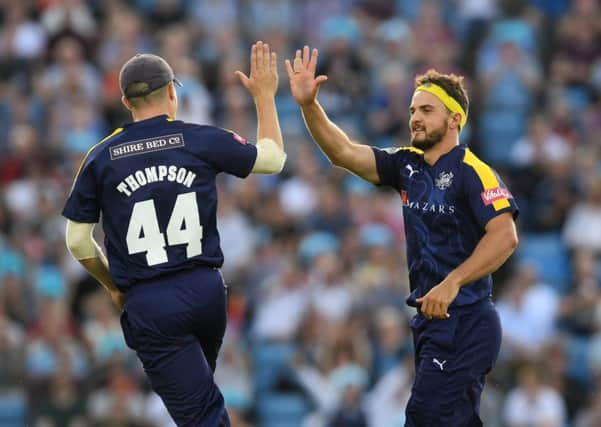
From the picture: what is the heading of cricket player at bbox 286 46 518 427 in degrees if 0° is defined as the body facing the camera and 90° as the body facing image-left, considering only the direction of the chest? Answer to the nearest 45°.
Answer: approximately 45°

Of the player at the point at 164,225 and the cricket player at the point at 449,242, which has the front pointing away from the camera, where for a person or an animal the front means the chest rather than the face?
the player

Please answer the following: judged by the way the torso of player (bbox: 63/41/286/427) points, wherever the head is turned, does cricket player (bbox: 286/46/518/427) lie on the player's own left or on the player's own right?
on the player's own right

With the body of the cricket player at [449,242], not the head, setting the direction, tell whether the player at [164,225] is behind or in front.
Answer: in front

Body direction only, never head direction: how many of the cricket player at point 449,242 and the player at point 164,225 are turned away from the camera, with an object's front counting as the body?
1

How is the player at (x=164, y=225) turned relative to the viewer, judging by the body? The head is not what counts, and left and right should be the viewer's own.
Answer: facing away from the viewer

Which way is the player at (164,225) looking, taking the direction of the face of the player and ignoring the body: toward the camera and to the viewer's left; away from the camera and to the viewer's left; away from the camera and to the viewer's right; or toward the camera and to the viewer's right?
away from the camera and to the viewer's right
